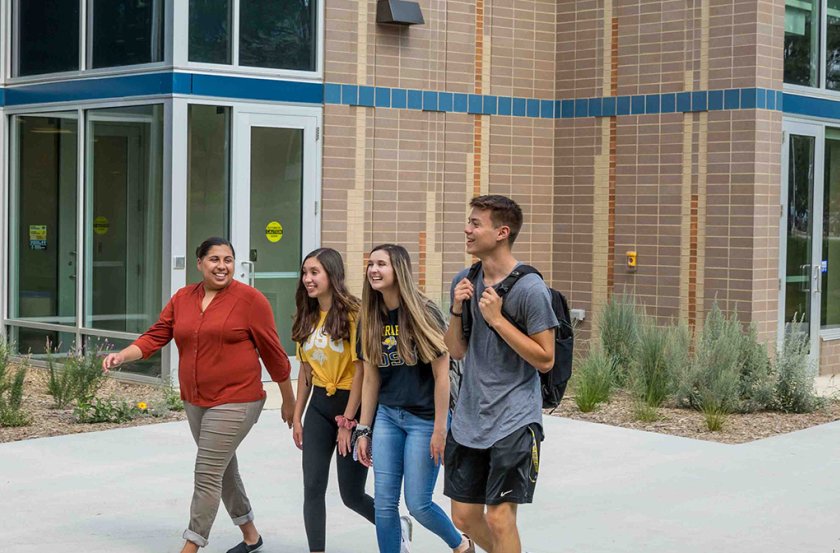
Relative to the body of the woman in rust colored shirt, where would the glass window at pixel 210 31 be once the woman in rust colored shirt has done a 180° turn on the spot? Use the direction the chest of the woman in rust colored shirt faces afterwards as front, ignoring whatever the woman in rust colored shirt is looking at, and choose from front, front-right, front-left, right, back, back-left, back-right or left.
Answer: front-left

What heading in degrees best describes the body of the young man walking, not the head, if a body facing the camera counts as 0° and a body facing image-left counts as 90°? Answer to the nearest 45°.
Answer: approximately 45°

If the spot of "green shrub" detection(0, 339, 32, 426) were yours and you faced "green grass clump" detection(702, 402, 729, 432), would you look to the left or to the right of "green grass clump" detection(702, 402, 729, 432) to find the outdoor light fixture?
left

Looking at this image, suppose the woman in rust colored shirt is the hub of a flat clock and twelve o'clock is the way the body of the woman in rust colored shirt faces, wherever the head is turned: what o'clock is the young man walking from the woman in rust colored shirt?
The young man walking is roughly at 9 o'clock from the woman in rust colored shirt.

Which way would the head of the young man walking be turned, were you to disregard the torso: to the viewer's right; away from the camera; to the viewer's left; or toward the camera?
to the viewer's left

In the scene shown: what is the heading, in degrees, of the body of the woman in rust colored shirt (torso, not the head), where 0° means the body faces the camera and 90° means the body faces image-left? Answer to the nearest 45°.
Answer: approximately 45°

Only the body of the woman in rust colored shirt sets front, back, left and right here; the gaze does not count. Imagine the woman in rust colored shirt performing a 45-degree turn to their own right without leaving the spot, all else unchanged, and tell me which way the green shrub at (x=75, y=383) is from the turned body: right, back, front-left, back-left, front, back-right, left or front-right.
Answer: right

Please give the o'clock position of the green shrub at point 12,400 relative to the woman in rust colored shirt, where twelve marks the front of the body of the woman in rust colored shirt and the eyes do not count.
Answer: The green shrub is roughly at 4 o'clock from the woman in rust colored shirt.

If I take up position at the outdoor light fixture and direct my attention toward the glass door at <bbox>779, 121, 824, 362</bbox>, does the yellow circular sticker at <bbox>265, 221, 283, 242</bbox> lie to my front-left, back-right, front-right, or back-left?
back-right
